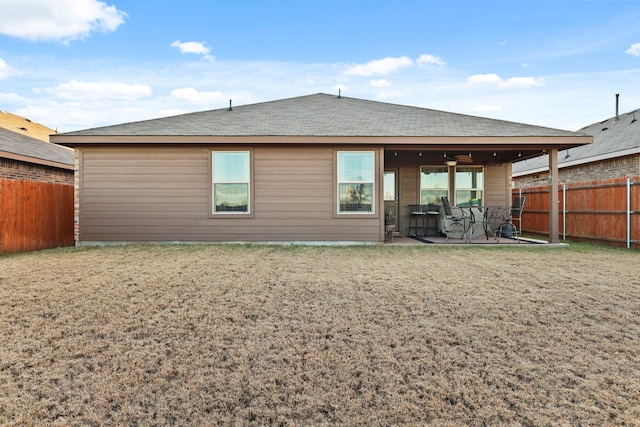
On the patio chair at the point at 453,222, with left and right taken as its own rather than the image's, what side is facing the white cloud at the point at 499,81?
left

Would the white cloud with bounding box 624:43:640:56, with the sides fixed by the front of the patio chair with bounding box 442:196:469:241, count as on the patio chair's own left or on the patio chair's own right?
on the patio chair's own left

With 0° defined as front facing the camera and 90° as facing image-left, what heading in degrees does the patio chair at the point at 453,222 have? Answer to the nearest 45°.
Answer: approximately 270°

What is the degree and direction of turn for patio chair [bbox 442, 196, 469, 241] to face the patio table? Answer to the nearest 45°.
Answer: approximately 45° to its left

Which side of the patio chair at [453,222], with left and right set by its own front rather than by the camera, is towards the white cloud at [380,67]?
left

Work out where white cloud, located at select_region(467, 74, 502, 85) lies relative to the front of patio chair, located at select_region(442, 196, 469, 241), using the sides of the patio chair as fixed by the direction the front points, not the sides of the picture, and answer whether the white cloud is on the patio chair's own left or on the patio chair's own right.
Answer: on the patio chair's own left

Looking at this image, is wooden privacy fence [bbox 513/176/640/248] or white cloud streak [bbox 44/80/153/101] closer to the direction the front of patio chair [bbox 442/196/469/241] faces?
the wooden privacy fence

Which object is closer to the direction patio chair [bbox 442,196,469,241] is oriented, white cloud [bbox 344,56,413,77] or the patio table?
the patio table

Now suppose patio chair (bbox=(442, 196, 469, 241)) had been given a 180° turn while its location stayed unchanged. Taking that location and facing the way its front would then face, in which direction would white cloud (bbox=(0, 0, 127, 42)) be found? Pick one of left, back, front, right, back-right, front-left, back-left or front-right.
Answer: front

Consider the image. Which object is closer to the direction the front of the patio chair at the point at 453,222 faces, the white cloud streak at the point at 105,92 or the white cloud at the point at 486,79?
the white cloud

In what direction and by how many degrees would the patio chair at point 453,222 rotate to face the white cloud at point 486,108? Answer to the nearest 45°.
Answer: approximately 90° to its left
